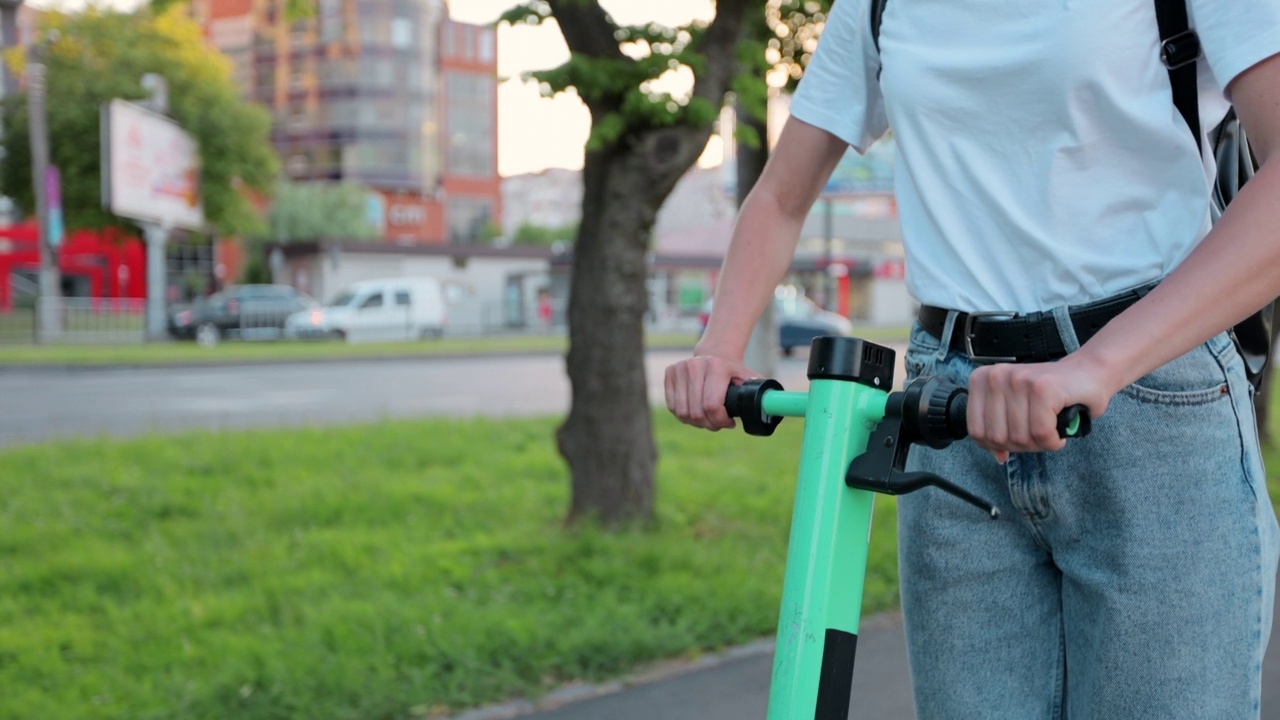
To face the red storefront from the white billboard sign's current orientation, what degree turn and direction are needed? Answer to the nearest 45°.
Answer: approximately 135° to its left

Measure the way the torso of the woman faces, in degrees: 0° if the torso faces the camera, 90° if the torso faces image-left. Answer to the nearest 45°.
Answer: approximately 45°

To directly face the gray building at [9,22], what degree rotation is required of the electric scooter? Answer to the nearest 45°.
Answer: approximately 90° to its right

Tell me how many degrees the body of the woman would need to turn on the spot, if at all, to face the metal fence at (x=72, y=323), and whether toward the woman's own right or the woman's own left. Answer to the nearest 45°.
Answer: approximately 90° to the woman's own right

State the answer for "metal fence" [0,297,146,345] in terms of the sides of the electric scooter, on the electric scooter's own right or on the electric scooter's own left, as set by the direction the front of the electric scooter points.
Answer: on the electric scooter's own right

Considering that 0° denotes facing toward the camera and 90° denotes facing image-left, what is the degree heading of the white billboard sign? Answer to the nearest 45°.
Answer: approximately 315°
